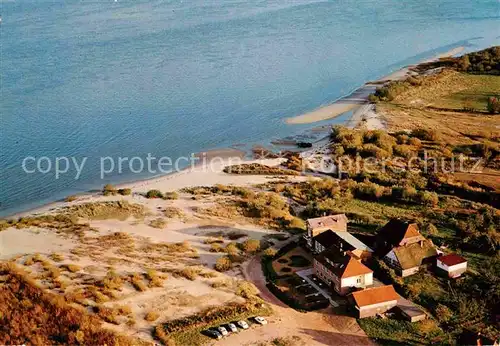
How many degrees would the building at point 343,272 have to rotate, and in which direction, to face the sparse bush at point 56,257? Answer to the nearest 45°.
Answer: approximately 45° to its right

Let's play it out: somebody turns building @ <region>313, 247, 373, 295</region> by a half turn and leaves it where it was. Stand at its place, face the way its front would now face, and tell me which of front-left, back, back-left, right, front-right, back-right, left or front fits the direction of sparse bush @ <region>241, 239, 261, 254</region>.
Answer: left

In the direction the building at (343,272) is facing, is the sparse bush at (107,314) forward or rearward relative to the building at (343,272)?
forward

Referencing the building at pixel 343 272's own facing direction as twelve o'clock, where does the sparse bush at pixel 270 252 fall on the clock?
The sparse bush is roughly at 3 o'clock from the building.

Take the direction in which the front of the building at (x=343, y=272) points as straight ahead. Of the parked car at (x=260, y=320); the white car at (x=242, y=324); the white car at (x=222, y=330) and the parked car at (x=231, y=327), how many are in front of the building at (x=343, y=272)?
4

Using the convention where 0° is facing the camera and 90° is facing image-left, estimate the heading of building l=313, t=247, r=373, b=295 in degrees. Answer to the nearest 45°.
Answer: approximately 45°

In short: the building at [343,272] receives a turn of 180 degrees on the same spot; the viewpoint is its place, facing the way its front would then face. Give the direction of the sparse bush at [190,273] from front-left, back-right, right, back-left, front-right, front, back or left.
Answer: back-left

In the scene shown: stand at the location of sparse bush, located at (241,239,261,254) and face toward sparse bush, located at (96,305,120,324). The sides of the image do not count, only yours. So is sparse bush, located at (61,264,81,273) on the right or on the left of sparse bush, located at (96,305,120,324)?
right

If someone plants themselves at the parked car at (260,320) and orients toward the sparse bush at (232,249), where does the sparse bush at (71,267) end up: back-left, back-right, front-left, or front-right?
front-left

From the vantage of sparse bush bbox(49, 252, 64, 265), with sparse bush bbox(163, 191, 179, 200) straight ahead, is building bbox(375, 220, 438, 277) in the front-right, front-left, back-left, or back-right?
front-right

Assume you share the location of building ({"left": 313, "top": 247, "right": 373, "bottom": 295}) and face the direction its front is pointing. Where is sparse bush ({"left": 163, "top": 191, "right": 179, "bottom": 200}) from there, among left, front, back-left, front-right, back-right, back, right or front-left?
right

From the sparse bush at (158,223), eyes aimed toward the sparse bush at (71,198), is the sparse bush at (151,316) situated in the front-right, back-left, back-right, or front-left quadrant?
back-left

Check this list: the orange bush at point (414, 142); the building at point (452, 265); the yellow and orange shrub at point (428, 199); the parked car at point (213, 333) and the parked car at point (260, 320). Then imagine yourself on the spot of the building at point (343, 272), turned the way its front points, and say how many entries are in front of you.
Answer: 2

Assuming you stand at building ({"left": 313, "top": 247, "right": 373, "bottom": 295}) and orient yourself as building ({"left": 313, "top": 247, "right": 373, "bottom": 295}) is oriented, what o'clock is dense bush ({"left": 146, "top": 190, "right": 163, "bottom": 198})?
The dense bush is roughly at 3 o'clock from the building.

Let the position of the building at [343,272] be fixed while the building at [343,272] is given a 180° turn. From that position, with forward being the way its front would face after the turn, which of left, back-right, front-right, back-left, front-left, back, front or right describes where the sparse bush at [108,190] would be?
left

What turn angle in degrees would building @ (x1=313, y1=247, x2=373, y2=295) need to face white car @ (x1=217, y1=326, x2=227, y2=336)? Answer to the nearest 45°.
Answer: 0° — it already faces it

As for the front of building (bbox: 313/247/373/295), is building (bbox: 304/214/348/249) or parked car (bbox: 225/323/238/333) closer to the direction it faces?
the parked car

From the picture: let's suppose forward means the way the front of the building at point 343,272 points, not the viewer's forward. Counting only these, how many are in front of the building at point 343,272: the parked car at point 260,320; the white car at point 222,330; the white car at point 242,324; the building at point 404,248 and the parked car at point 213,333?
4

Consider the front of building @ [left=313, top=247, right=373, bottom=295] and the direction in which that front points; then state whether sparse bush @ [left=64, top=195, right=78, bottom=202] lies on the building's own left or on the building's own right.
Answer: on the building's own right

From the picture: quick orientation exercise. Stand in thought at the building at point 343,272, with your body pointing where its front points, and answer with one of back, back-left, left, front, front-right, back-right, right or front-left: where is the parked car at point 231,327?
front
